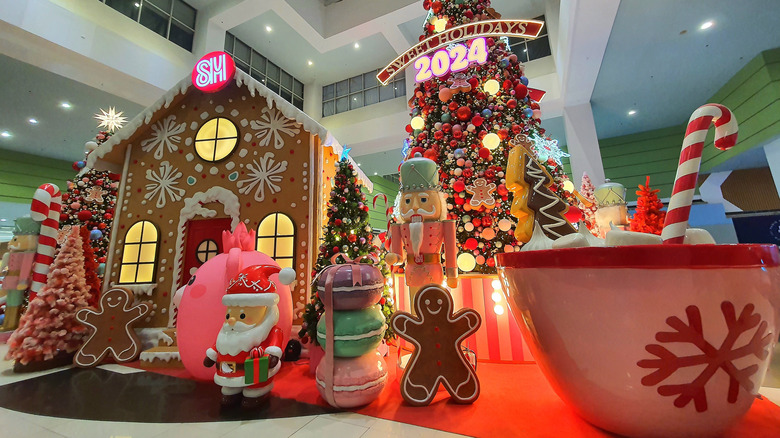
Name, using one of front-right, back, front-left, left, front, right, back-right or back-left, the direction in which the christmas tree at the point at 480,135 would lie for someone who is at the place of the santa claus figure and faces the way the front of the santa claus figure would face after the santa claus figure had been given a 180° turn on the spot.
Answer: front-right

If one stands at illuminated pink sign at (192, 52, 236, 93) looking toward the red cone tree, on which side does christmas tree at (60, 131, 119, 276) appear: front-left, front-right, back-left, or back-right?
back-left

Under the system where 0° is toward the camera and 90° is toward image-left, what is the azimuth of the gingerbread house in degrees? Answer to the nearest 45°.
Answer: approximately 0°

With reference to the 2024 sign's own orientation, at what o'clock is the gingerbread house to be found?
The gingerbread house is roughly at 3 o'clock from the 2024 sign.

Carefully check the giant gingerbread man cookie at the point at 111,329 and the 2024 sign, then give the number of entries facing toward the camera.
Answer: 2

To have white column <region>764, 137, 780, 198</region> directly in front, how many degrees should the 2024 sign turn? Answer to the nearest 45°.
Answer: approximately 135° to its left
